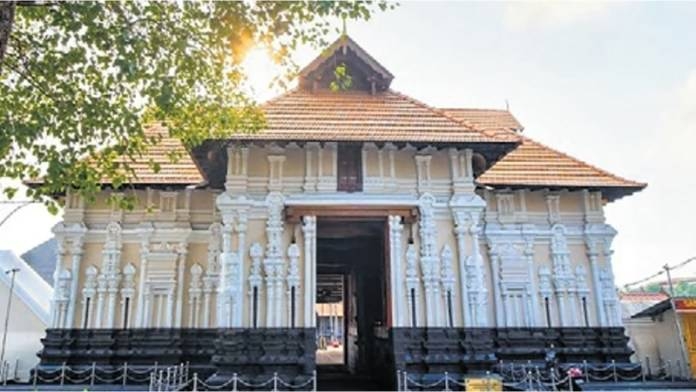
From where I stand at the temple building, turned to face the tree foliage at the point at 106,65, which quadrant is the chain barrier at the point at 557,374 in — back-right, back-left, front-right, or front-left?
front-left

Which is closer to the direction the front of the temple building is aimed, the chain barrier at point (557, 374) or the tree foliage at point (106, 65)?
the tree foliage

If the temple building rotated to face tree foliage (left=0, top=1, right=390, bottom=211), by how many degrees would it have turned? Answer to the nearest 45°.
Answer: approximately 45° to its right

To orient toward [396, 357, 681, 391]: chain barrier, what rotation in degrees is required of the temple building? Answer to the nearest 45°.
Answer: approximately 90° to its left

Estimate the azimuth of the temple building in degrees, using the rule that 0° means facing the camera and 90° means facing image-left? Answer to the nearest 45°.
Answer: approximately 0°
